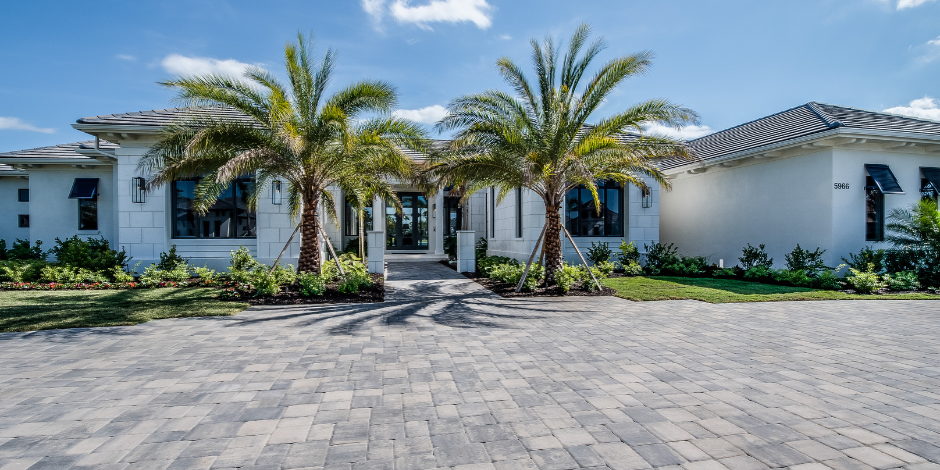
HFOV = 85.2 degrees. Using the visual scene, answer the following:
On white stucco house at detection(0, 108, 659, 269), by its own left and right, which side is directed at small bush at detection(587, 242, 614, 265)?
left

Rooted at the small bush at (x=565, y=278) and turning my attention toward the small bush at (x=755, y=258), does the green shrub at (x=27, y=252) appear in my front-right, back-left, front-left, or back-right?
back-left

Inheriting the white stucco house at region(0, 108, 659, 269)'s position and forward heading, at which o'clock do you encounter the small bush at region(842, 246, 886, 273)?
The small bush is roughly at 10 o'clock from the white stucco house.

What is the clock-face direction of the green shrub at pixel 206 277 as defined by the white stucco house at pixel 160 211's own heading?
The green shrub is roughly at 11 o'clock from the white stucco house.

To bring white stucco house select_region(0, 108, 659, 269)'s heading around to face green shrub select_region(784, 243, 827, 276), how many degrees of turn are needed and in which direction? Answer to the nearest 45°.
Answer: approximately 45° to its left

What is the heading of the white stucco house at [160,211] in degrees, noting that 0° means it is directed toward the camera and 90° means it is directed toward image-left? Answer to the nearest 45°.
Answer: approximately 0°

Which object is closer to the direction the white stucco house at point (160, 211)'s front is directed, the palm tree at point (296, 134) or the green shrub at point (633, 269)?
the palm tree

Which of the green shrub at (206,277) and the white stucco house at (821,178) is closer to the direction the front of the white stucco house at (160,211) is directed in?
the green shrub

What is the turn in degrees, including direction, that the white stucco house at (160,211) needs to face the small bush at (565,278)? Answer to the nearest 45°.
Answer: approximately 45° to its left

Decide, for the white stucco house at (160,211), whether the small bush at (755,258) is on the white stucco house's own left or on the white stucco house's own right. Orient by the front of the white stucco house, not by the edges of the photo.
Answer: on the white stucco house's own left

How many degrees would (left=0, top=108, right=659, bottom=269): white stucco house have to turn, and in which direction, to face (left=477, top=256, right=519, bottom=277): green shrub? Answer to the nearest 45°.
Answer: approximately 90° to its left

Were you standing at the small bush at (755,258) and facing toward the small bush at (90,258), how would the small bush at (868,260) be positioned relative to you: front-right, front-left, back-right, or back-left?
back-left

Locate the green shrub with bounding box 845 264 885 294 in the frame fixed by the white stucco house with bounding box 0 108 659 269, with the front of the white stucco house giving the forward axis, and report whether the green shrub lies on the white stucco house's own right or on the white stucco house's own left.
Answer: on the white stucco house's own left

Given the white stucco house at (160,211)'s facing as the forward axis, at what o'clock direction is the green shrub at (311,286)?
The green shrub is roughly at 11 o'clock from the white stucco house.
